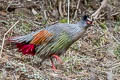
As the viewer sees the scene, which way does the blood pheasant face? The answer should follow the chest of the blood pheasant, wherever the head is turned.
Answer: to the viewer's right
